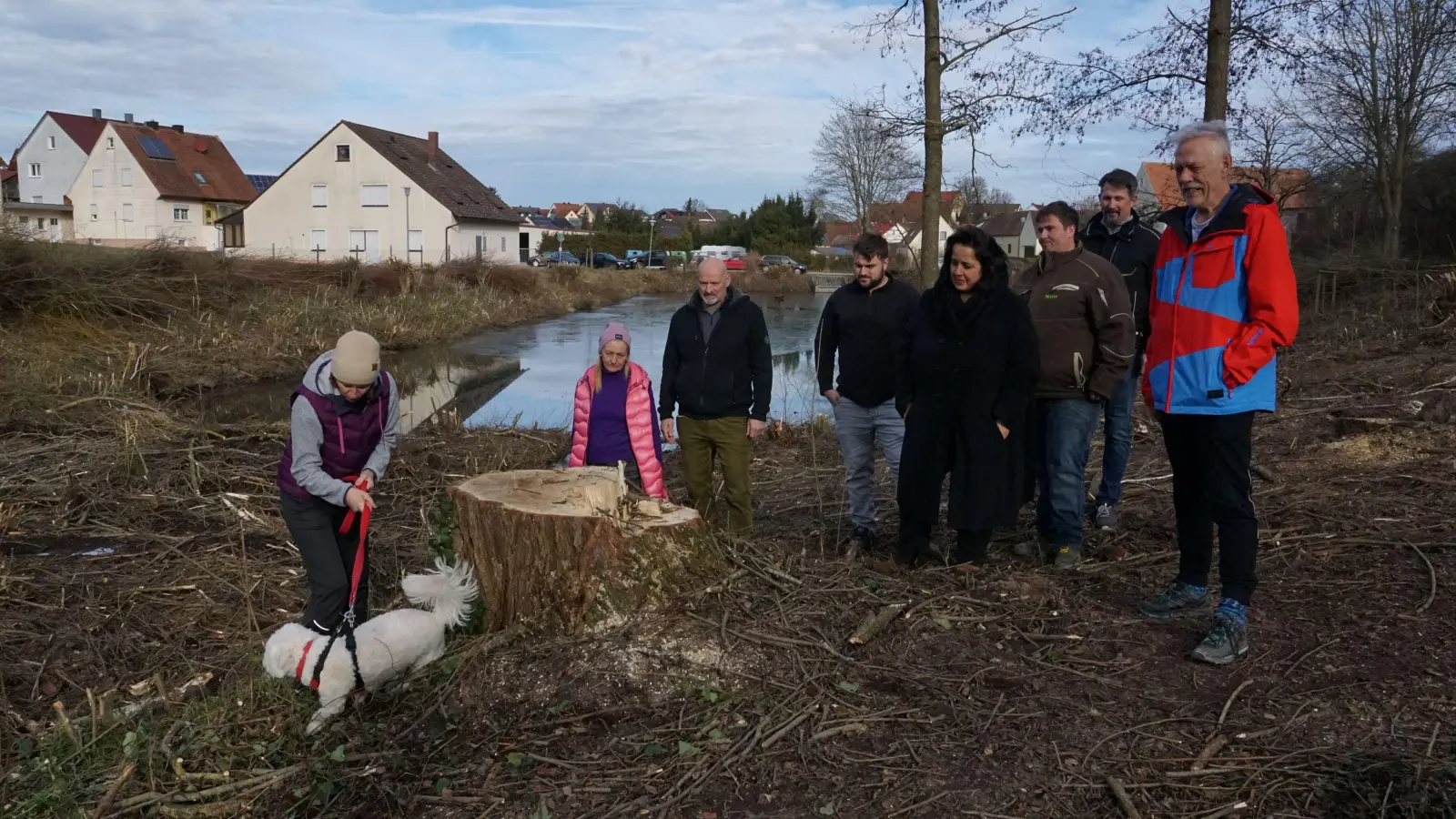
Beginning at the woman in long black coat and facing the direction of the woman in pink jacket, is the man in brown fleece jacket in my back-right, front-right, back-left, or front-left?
back-right

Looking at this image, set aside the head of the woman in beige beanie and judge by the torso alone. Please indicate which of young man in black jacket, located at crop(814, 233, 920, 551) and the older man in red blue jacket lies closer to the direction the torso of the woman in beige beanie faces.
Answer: the older man in red blue jacket

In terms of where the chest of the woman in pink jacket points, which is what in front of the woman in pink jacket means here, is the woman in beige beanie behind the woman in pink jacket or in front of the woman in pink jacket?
in front

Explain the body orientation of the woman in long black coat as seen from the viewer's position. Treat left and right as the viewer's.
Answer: facing the viewer and to the left of the viewer

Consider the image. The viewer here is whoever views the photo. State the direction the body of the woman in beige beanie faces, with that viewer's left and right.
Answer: facing the viewer and to the right of the viewer

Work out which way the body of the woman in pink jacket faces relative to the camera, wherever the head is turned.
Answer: toward the camera

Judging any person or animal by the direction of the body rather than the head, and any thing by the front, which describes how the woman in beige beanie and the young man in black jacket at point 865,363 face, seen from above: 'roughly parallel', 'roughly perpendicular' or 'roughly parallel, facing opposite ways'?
roughly perpendicular

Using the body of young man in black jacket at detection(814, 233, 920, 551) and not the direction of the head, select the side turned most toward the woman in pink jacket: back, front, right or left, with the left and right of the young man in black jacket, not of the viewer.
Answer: right

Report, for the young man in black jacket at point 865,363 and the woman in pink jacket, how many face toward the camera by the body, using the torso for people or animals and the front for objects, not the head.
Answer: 2

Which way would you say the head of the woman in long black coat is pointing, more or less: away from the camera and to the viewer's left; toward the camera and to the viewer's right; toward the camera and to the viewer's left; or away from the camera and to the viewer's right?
toward the camera and to the viewer's left

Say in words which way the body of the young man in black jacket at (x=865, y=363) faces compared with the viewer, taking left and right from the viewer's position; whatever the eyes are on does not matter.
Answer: facing the viewer
